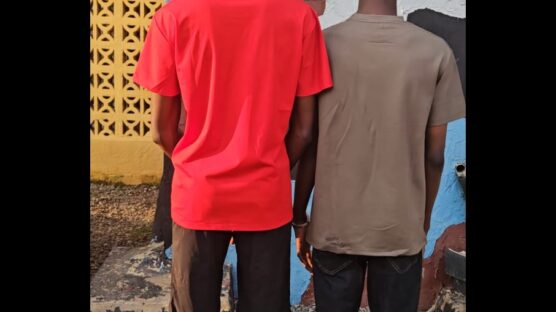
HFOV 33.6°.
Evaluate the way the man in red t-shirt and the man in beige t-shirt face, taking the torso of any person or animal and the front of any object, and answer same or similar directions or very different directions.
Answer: same or similar directions

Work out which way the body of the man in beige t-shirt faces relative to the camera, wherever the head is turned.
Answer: away from the camera

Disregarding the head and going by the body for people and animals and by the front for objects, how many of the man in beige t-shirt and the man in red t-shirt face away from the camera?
2

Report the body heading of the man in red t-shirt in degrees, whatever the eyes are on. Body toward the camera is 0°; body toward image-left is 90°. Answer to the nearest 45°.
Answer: approximately 180°
